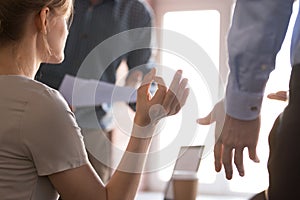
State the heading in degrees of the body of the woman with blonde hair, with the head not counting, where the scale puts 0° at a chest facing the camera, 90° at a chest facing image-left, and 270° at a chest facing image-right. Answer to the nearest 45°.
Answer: approximately 225°

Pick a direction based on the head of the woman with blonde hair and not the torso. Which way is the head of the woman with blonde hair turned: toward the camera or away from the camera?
away from the camera
